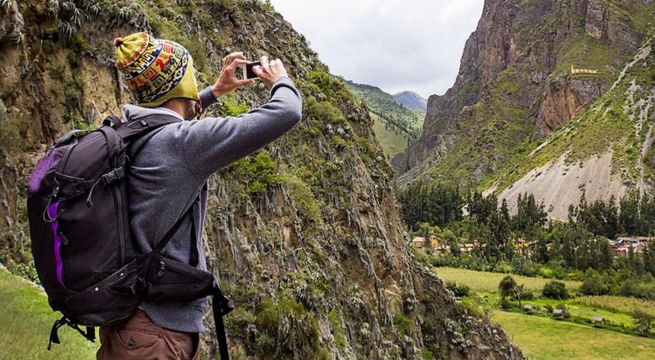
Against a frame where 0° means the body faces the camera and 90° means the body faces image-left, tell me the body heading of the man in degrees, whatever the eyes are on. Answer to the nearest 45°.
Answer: approximately 225°

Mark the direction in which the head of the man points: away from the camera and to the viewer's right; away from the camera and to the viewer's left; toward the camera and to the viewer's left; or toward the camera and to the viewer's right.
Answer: away from the camera and to the viewer's right
